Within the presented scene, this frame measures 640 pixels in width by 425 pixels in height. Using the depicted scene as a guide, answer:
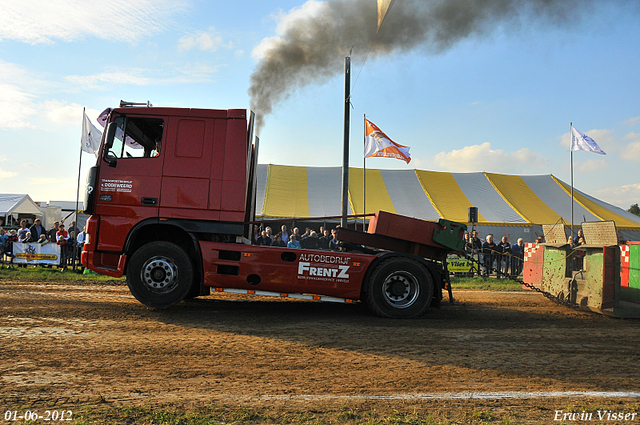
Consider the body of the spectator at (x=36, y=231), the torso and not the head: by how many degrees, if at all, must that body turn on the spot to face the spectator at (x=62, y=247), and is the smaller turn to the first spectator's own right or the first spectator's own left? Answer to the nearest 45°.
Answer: approximately 45° to the first spectator's own left

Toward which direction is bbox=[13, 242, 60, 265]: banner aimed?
toward the camera

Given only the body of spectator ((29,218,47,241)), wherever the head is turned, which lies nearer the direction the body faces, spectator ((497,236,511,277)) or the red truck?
the red truck

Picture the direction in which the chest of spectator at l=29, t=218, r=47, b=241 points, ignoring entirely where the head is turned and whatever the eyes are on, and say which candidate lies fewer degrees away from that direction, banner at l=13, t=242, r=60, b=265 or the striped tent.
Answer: the banner

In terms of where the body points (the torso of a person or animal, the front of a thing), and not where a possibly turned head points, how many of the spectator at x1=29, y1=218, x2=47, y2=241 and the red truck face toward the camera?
1

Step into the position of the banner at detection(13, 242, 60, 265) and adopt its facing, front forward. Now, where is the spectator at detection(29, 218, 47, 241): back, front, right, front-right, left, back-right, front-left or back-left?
back

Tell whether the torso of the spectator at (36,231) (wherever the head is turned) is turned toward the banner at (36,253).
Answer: yes

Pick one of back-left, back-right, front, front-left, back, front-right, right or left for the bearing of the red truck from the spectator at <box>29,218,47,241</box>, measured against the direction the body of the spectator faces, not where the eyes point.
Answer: front

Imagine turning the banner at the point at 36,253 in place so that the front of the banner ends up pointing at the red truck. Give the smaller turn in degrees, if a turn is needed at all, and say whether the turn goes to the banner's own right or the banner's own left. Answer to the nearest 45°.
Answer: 0° — it already faces it

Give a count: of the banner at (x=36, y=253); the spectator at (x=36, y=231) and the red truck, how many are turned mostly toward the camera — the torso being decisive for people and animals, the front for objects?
2

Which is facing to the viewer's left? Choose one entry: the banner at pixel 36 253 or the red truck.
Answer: the red truck

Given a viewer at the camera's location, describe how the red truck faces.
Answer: facing to the left of the viewer

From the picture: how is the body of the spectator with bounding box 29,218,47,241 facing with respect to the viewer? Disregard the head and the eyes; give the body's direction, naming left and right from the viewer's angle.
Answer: facing the viewer
